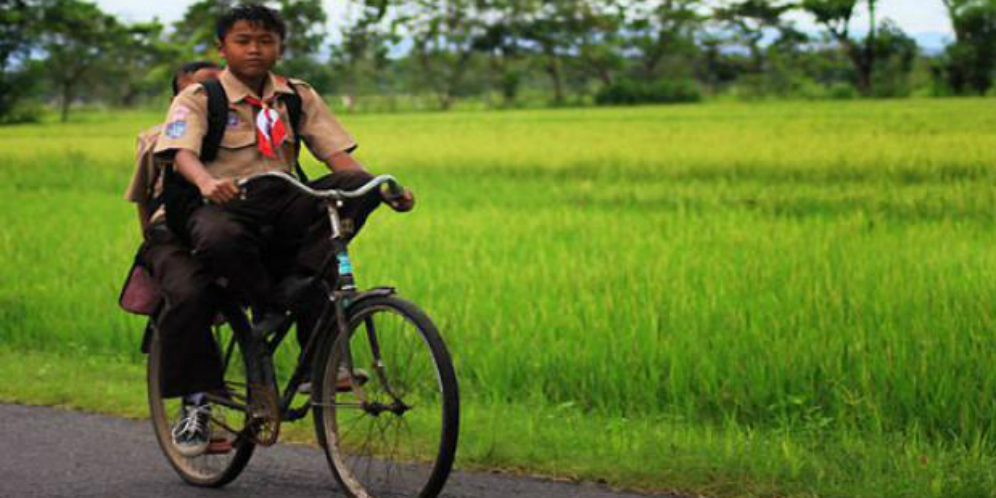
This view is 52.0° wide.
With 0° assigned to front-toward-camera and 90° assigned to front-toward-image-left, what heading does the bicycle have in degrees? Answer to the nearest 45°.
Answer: approximately 315°

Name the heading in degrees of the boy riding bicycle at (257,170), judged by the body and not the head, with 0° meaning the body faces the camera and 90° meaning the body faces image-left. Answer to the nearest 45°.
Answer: approximately 315°

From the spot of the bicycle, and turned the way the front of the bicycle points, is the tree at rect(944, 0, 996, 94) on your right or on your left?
on your left

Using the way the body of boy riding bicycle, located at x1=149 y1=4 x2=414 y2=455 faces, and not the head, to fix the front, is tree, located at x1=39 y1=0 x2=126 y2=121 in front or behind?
behind

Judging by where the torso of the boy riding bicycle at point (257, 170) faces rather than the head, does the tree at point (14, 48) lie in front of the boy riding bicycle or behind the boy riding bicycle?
behind

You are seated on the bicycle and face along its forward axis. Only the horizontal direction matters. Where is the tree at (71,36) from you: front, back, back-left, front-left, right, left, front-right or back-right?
back-left
